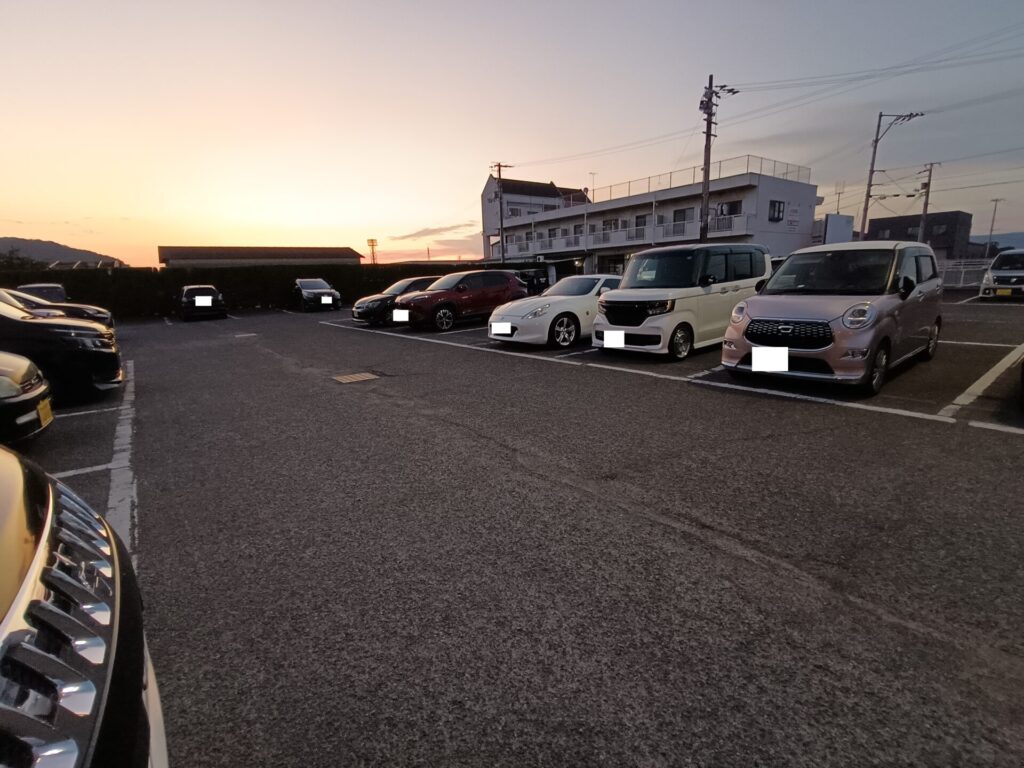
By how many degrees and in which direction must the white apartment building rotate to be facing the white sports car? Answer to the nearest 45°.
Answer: approximately 45° to its left

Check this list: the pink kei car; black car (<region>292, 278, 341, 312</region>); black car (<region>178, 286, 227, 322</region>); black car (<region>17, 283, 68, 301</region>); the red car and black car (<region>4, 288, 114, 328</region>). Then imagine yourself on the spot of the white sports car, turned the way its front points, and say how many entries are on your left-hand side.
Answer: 1

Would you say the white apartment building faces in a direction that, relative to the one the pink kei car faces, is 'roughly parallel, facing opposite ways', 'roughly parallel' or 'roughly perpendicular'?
roughly parallel

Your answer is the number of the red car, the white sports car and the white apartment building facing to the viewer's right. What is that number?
0

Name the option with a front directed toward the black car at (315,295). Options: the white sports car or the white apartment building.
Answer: the white apartment building

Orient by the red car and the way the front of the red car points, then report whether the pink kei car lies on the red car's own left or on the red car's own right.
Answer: on the red car's own left

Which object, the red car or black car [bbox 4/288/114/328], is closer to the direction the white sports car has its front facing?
the black car

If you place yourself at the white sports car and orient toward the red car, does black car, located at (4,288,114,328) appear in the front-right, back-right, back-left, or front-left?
front-left

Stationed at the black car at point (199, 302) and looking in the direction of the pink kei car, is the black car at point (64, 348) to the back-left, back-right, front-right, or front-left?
front-right

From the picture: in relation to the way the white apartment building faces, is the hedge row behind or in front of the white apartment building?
in front

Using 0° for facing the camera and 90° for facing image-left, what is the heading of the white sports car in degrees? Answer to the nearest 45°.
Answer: approximately 45°

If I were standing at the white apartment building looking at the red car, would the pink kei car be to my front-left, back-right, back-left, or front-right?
front-left

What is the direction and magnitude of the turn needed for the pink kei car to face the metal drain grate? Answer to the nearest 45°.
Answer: approximately 45° to its right

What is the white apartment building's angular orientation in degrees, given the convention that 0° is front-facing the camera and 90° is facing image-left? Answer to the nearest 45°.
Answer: approximately 45°

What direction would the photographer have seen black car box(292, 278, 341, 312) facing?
facing the viewer and to the right of the viewer

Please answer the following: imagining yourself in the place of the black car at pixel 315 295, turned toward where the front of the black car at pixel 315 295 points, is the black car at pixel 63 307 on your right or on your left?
on your right

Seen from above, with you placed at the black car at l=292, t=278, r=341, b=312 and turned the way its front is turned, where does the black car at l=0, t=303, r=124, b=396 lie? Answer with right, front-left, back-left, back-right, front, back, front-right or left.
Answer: front-right

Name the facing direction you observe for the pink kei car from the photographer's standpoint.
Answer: facing the viewer and to the left of the viewer

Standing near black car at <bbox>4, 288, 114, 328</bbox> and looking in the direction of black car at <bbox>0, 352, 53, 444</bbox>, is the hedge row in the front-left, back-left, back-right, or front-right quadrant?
back-left

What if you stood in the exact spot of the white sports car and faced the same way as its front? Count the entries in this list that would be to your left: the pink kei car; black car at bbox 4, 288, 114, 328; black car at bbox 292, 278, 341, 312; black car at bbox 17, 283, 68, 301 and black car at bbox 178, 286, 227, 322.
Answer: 1
